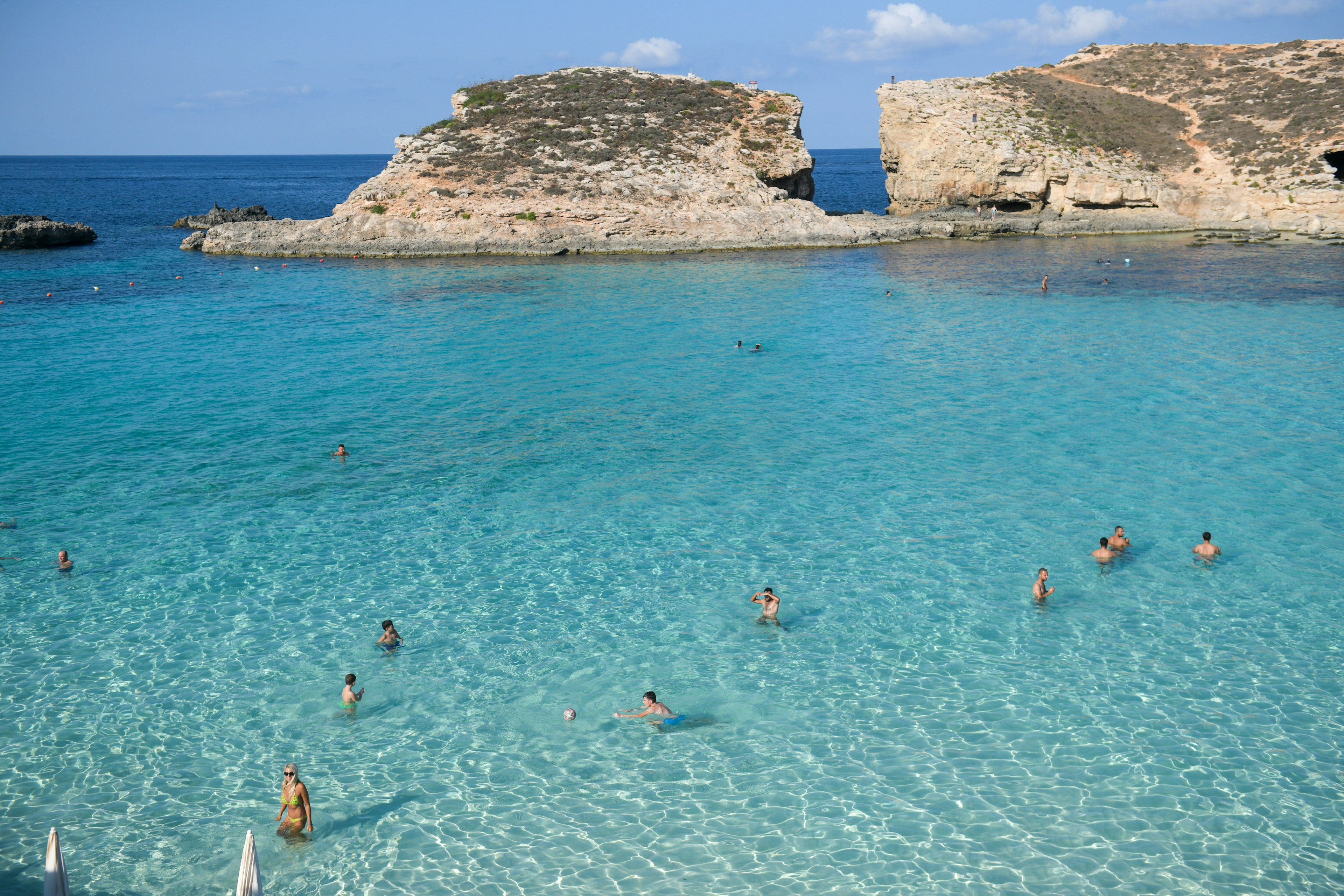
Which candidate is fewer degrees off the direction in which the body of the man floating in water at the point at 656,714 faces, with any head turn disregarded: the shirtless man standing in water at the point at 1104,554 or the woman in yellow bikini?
the woman in yellow bikini

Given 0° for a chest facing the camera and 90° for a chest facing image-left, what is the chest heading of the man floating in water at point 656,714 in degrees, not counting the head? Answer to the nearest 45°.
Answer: approximately 90°

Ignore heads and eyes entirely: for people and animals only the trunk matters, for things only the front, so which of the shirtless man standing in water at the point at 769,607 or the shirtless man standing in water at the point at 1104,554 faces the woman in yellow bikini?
the shirtless man standing in water at the point at 769,607

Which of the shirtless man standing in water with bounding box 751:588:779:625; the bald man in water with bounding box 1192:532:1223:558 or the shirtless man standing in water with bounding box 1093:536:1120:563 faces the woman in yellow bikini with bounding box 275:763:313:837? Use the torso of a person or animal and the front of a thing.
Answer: the shirtless man standing in water with bounding box 751:588:779:625
